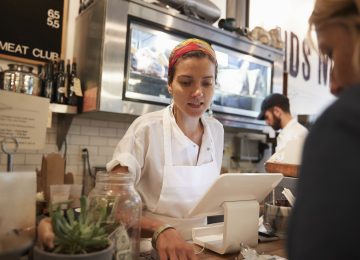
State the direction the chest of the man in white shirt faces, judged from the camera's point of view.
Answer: to the viewer's left

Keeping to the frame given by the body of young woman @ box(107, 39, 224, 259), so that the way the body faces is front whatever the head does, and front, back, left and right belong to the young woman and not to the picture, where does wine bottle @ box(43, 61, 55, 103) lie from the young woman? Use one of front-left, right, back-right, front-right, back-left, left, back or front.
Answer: back

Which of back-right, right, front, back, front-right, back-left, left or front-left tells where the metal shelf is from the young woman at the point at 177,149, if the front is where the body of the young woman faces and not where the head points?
back

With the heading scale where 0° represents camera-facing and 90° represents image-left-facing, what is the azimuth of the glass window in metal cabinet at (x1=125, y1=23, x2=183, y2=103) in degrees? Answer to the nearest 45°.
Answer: approximately 315°

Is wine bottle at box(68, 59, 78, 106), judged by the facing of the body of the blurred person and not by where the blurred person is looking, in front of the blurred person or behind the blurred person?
in front

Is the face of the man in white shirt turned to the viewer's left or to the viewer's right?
to the viewer's left

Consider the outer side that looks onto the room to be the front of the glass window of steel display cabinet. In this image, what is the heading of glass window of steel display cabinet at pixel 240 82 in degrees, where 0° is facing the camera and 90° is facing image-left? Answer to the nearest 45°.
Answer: approximately 315°

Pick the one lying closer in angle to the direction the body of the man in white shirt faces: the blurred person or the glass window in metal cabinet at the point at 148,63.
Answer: the glass window in metal cabinet

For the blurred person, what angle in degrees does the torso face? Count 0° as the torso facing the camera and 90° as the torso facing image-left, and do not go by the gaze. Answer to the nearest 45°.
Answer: approximately 90°

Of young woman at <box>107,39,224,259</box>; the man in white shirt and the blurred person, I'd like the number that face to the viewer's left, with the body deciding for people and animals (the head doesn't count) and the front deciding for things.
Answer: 2

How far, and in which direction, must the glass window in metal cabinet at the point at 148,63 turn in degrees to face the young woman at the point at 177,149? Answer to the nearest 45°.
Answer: approximately 45° to its right

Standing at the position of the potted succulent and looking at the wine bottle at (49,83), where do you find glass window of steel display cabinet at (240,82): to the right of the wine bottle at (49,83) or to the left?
right

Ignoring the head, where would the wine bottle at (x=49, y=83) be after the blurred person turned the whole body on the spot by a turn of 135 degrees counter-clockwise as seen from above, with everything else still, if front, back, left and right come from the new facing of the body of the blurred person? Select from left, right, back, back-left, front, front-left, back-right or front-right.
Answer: back

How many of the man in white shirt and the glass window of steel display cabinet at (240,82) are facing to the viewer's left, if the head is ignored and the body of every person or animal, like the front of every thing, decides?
1
